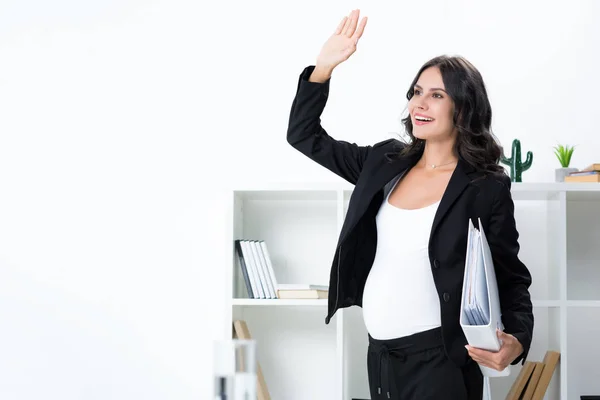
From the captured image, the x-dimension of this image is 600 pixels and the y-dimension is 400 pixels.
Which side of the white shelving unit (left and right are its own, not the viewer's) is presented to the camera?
front
